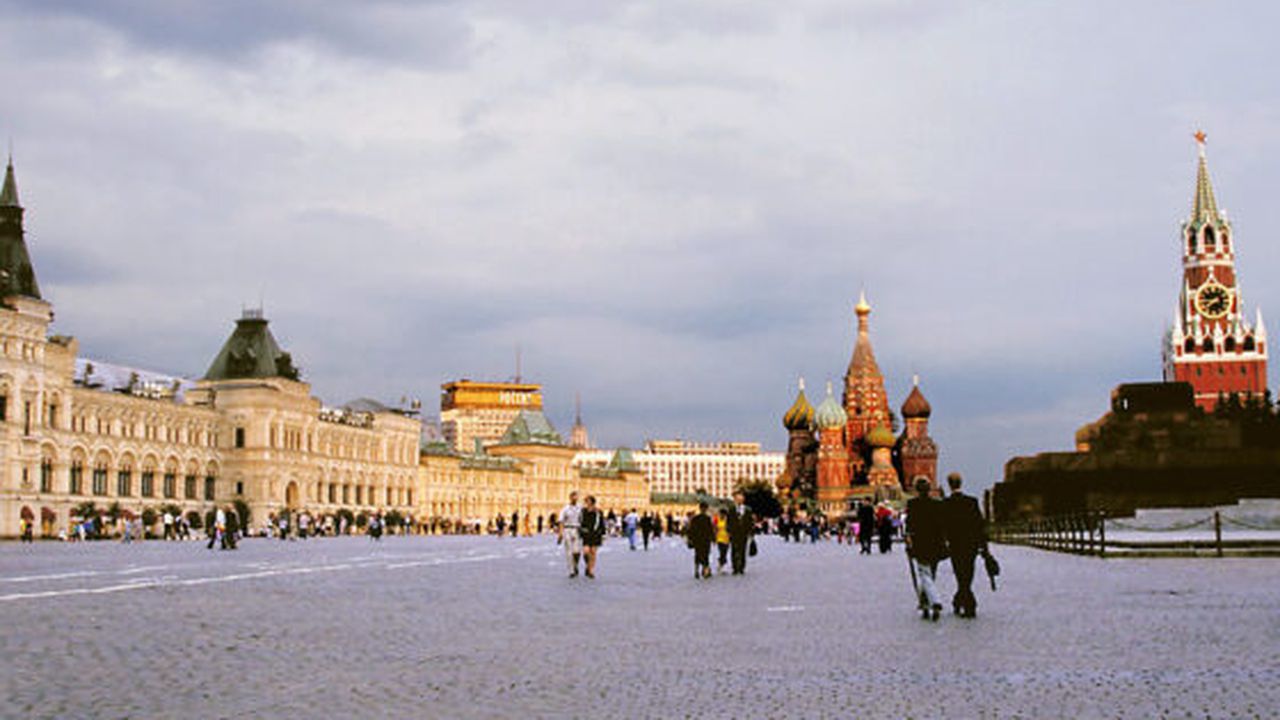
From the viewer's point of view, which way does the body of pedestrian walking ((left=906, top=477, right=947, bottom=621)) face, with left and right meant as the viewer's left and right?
facing away from the viewer

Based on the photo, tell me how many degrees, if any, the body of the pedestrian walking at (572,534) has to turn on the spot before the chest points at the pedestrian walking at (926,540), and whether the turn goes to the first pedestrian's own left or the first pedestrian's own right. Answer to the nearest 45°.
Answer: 0° — they already face them

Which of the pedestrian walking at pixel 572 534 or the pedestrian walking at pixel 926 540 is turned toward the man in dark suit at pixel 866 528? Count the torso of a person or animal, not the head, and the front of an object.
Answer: the pedestrian walking at pixel 926 540

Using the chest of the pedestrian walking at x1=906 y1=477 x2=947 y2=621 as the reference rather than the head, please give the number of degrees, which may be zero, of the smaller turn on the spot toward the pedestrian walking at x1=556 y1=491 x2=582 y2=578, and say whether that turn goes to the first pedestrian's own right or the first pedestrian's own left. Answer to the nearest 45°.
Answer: approximately 45° to the first pedestrian's own left

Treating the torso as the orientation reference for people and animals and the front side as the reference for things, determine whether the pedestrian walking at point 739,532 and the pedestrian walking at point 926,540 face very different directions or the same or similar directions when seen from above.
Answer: very different directions

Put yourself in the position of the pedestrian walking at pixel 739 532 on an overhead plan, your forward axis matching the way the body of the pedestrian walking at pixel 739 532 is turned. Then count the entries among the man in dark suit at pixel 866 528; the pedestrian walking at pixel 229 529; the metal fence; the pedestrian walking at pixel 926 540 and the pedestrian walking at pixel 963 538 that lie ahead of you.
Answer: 2

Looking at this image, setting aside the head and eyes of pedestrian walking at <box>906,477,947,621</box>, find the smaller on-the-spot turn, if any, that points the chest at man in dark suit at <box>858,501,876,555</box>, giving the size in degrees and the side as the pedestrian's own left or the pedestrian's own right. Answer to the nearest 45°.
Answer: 0° — they already face them

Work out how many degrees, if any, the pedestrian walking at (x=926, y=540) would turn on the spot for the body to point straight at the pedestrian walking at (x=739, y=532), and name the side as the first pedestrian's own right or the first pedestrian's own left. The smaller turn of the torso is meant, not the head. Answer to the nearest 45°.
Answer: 0° — they already face them

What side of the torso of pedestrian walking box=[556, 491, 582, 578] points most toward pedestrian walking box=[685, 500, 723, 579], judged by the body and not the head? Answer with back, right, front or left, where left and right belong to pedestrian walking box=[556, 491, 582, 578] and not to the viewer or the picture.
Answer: left
